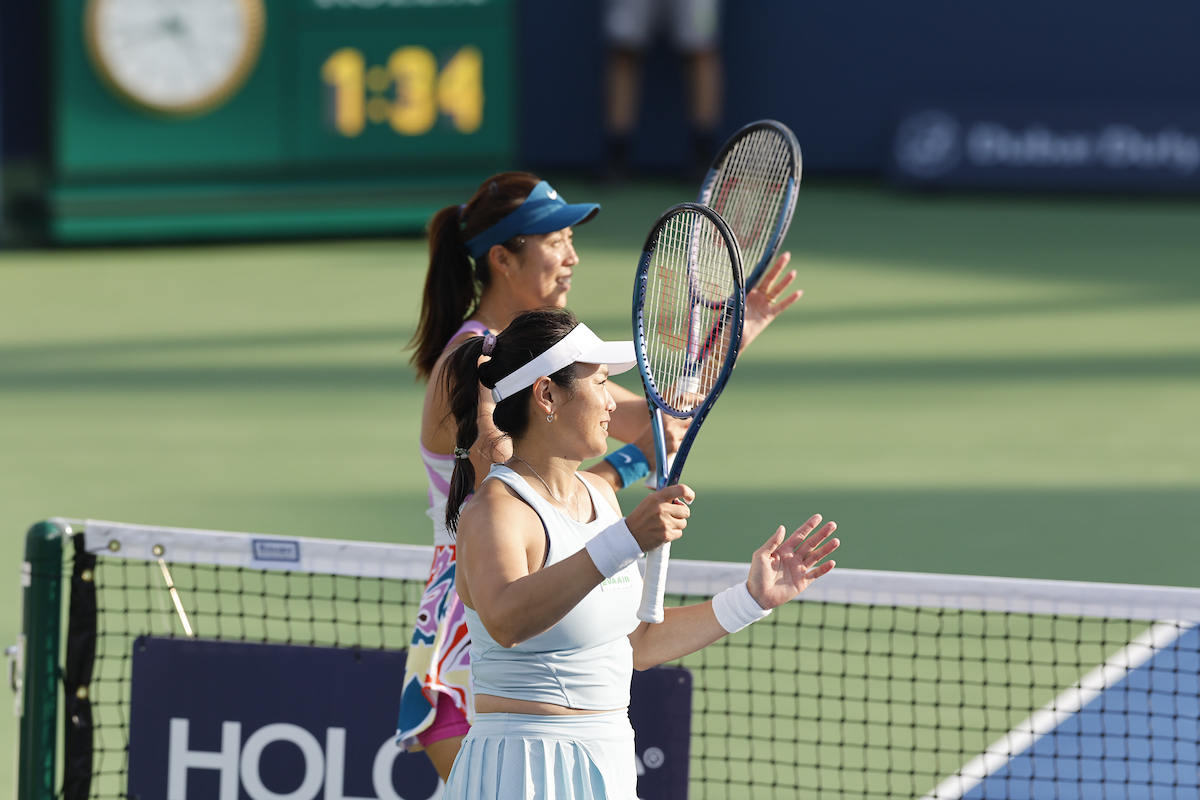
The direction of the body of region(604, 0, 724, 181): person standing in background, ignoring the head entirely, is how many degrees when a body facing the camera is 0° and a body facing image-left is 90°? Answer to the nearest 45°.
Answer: approximately 0°

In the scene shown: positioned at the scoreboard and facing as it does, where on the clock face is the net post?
The net post is roughly at 12 o'clock from the scoreboard.

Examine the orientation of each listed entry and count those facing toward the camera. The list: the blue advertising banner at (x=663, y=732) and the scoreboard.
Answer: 2

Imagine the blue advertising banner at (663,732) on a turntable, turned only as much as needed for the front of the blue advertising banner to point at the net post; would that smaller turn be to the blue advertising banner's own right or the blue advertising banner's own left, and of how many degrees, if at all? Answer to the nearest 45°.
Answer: approximately 90° to the blue advertising banner's own right

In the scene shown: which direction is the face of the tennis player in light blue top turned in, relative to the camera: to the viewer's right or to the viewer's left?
to the viewer's right

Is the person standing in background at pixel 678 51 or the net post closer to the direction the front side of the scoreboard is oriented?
the net post

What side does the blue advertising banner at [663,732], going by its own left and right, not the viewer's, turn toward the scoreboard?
back

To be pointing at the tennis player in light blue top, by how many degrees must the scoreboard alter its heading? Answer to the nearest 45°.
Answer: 0° — it already faces them

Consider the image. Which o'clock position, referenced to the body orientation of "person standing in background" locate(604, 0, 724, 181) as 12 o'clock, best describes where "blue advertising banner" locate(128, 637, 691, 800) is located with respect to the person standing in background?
The blue advertising banner is roughly at 12 o'clock from the person standing in background.
